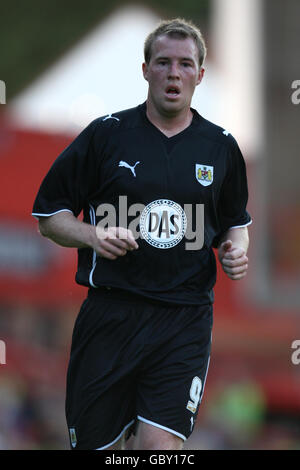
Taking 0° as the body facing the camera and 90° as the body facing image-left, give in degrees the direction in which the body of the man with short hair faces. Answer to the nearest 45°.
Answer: approximately 0°
